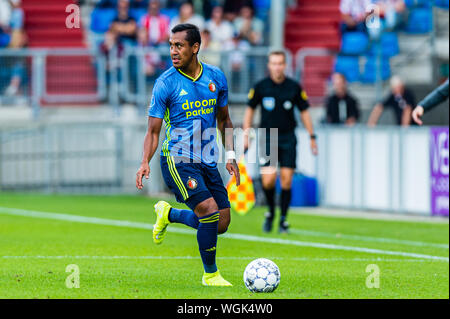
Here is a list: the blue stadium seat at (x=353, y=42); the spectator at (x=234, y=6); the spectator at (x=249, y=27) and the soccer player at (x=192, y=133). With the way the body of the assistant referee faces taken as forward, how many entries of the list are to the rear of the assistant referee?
3

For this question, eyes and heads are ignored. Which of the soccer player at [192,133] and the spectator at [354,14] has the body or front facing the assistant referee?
the spectator

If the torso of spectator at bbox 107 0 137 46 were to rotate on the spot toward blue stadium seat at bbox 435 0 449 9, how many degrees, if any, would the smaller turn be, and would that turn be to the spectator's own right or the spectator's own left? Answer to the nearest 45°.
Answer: approximately 45° to the spectator's own left

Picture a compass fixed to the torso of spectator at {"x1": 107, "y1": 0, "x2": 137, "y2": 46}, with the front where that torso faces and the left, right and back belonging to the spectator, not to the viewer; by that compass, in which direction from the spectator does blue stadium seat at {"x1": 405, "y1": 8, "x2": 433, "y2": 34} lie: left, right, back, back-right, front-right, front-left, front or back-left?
left

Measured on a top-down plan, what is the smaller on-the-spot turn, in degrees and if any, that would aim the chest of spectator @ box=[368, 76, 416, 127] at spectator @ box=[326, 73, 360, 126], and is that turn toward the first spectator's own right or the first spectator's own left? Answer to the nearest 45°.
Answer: approximately 45° to the first spectator's own right

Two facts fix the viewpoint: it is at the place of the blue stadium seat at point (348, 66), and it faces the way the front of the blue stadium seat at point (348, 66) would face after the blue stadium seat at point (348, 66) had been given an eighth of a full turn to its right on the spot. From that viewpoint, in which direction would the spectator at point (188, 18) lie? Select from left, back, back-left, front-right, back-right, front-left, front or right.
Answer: front-right

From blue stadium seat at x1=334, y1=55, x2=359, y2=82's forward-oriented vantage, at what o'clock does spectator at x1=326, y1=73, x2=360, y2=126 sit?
The spectator is roughly at 12 o'clock from the blue stadium seat.

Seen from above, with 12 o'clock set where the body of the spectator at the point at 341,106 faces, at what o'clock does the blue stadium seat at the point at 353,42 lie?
The blue stadium seat is roughly at 6 o'clock from the spectator.

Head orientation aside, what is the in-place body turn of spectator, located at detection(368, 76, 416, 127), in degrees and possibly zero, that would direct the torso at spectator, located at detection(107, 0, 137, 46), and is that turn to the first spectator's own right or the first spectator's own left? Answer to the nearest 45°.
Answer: approximately 135° to the first spectator's own right

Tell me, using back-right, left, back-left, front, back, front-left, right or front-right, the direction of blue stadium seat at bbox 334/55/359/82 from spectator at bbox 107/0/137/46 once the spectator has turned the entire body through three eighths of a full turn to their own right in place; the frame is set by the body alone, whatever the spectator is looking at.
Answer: back-right

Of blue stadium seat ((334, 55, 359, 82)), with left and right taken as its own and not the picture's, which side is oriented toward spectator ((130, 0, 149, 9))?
right

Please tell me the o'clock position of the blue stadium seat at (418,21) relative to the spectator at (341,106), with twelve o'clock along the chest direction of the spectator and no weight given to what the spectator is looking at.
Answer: The blue stadium seat is roughly at 7 o'clock from the spectator.

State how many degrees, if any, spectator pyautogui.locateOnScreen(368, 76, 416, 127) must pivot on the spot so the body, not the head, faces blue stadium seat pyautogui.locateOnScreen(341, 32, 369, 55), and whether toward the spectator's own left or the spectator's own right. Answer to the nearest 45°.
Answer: approximately 135° to the spectator's own right
